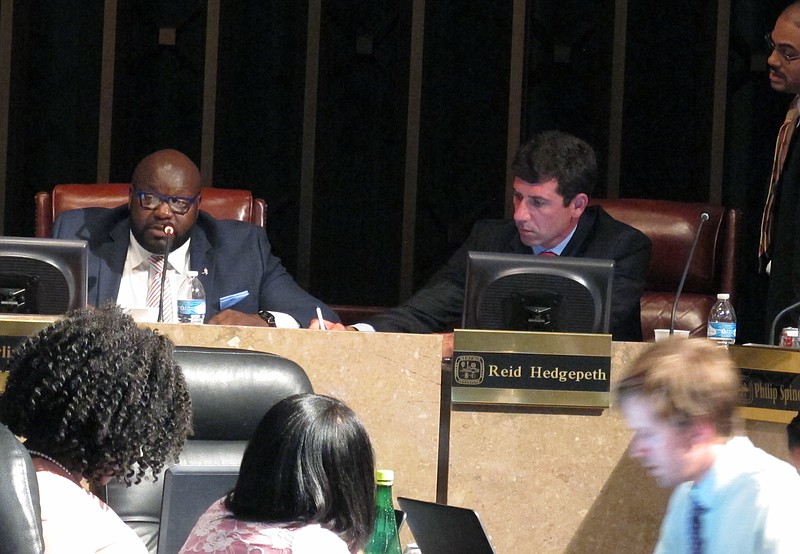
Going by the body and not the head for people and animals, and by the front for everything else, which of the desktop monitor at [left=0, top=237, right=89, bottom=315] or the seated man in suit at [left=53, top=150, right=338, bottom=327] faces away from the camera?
the desktop monitor

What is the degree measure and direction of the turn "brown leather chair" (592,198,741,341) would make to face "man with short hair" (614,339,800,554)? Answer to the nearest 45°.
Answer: approximately 45° to its left

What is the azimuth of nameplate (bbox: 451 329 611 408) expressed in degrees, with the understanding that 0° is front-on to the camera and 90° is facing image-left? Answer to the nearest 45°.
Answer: approximately 0°

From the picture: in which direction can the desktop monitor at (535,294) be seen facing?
away from the camera

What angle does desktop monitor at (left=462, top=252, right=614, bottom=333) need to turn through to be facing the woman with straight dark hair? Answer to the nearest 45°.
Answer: approximately 180°

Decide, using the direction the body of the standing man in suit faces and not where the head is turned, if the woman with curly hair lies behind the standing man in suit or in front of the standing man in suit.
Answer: in front

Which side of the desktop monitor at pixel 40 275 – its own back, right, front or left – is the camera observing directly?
back

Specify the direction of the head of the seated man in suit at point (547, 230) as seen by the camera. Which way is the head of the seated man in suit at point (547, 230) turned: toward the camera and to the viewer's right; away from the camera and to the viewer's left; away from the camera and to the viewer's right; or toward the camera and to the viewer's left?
toward the camera and to the viewer's left

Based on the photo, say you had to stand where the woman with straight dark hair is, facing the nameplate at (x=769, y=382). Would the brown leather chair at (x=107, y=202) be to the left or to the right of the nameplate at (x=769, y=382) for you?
left

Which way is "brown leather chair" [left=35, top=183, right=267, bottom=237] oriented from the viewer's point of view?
toward the camera

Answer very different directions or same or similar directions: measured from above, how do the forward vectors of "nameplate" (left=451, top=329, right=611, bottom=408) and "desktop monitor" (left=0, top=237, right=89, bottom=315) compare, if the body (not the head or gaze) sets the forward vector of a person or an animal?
very different directions

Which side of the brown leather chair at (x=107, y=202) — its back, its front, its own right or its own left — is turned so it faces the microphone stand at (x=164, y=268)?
front

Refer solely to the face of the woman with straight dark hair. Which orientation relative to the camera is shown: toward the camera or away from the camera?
away from the camera

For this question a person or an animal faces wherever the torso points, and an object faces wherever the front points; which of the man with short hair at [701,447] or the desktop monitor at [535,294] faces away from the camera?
the desktop monitor

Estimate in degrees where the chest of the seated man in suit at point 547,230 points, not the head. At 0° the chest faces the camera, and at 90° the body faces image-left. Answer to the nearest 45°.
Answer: approximately 45°
